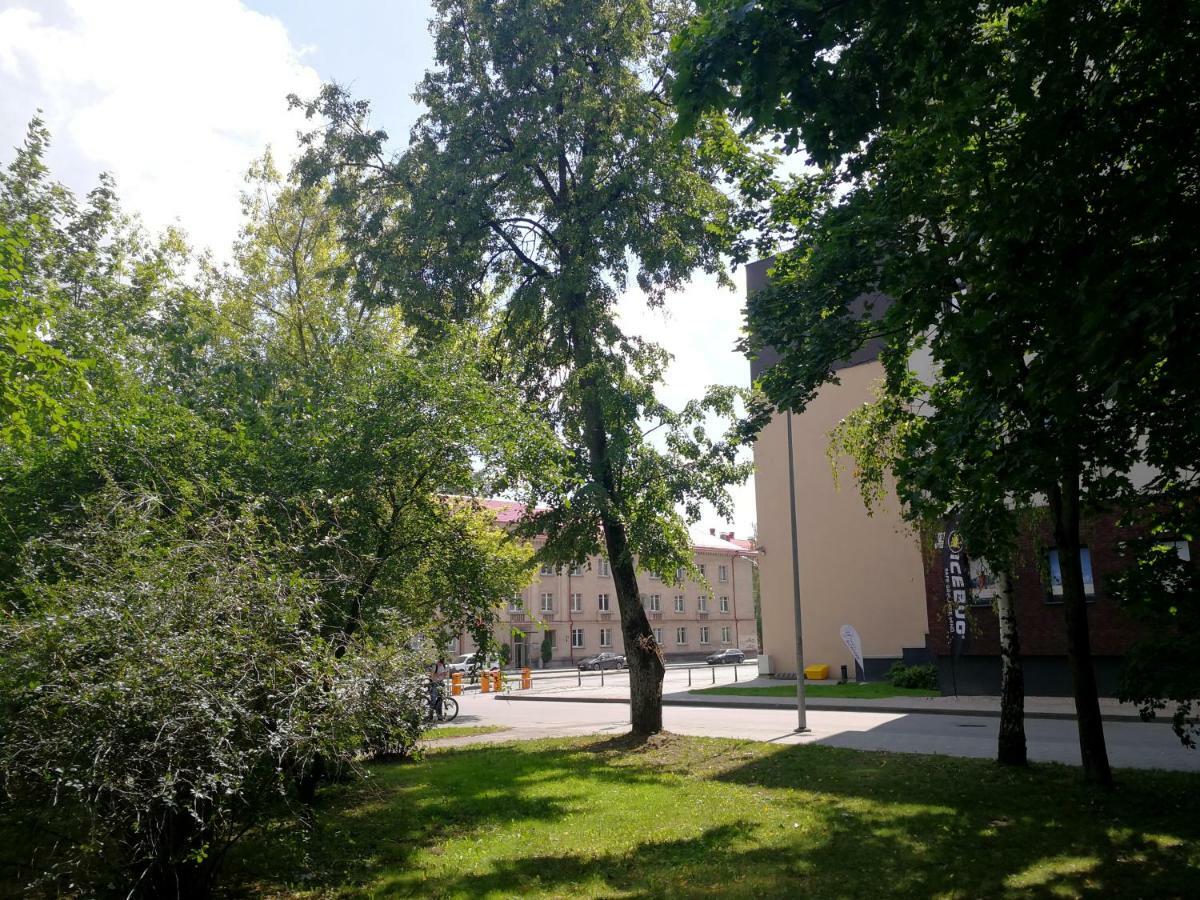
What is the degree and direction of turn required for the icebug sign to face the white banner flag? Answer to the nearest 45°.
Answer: approximately 135° to its right

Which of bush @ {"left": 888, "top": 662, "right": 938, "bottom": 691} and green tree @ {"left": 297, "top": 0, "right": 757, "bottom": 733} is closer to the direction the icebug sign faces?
the green tree

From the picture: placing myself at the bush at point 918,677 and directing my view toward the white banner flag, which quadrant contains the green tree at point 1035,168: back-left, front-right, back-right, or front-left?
back-left

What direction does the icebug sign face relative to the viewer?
toward the camera

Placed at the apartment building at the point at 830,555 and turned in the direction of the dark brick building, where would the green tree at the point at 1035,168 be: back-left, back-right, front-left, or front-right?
front-right

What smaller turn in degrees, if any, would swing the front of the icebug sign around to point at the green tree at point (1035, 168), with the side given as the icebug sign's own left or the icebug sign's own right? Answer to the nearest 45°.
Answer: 0° — it already faces it

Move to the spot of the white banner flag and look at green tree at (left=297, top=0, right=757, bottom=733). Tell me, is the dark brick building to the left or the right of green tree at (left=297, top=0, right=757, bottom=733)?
left

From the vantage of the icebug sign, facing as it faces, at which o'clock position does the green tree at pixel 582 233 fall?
The green tree is roughly at 1 o'clock from the icebug sign.
